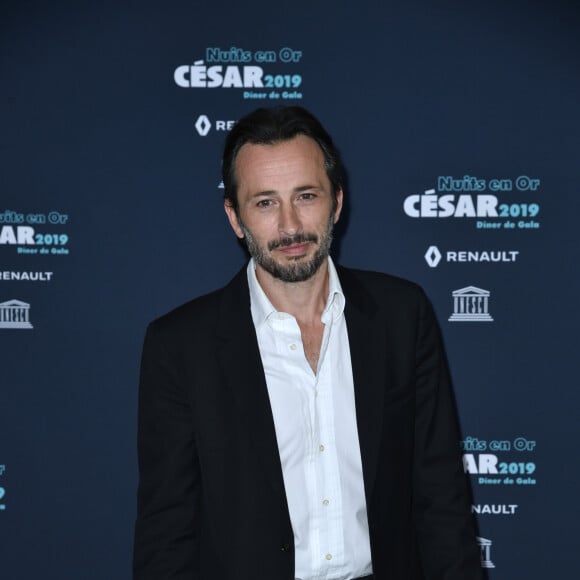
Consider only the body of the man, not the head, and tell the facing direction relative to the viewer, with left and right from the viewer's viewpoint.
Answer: facing the viewer
